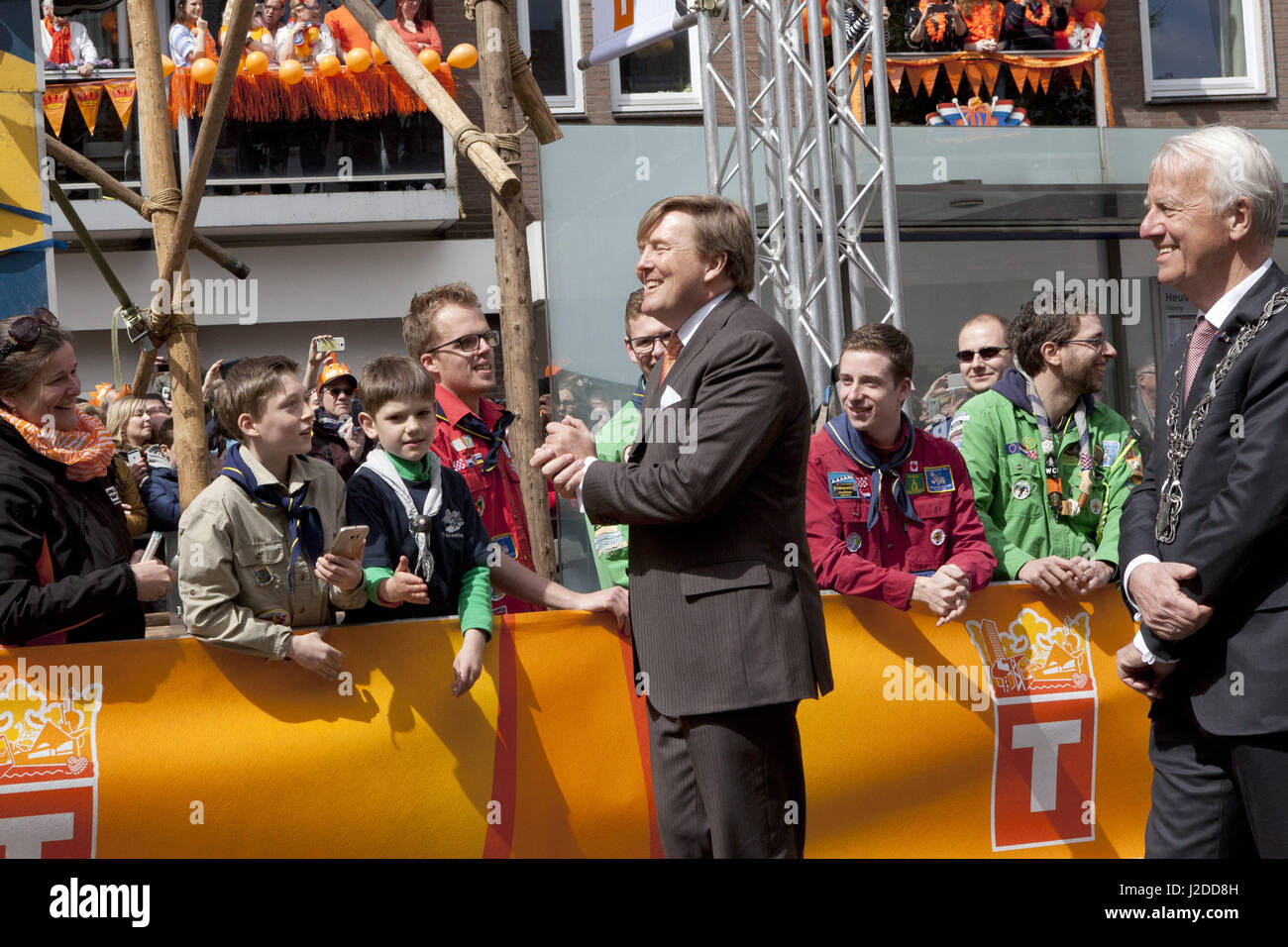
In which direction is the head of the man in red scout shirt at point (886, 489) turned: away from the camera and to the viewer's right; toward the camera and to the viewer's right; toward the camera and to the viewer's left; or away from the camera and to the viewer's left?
toward the camera and to the viewer's left

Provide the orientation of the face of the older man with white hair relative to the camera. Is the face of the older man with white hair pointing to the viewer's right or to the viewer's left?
to the viewer's left

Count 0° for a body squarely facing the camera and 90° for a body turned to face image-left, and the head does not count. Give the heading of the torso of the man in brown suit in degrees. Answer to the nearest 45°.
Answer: approximately 90°

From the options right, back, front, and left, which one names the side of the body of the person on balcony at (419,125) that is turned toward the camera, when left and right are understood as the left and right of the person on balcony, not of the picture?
front

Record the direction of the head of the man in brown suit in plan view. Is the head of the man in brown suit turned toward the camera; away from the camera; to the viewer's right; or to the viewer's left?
to the viewer's left

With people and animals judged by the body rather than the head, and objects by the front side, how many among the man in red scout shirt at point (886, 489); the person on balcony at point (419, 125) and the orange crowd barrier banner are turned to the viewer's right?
0

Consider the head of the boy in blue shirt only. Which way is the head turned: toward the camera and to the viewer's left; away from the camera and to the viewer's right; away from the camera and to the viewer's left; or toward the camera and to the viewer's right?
toward the camera and to the viewer's right

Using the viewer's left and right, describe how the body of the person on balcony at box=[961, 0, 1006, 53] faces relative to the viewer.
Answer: facing the viewer

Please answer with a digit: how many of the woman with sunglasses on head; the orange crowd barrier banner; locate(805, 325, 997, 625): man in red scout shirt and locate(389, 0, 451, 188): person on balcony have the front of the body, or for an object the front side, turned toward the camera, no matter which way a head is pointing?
3

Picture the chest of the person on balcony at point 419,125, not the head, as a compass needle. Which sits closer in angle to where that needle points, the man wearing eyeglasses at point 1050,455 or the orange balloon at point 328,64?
the man wearing eyeglasses

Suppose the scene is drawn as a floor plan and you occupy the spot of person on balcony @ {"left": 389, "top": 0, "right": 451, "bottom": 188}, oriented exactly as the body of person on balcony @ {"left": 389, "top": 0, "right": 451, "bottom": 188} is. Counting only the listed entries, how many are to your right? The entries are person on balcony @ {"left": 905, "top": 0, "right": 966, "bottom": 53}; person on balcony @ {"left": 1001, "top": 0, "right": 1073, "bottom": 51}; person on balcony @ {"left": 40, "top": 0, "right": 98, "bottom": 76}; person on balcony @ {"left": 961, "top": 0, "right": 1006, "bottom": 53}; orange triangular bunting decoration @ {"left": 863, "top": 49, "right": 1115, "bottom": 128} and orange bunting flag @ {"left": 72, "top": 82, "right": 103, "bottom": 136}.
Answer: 2

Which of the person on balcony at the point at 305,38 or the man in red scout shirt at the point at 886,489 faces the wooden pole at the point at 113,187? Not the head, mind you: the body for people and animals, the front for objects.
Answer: the person on balcony

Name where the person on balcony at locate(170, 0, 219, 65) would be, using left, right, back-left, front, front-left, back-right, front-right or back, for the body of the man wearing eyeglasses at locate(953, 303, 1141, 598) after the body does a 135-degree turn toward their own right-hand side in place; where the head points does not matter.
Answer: front-right
